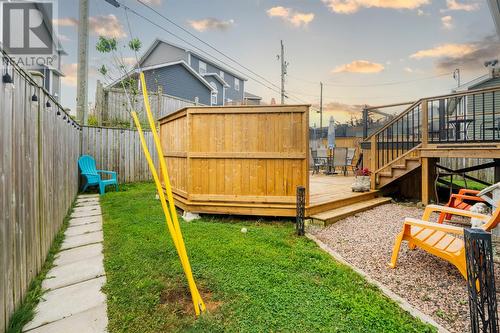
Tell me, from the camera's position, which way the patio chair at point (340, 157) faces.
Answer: facing away from the viewer and to the left of the viewer

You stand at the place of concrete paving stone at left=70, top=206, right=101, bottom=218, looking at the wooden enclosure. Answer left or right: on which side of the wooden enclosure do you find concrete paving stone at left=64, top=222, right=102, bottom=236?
right

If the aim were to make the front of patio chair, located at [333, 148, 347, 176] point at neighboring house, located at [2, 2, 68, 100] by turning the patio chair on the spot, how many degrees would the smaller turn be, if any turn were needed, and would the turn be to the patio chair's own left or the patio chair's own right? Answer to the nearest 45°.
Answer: approximately 45° to the patio chair's own left

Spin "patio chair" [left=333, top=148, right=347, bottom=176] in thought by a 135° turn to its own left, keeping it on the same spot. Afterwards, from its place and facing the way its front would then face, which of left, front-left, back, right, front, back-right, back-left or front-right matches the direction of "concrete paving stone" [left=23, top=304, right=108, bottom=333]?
front

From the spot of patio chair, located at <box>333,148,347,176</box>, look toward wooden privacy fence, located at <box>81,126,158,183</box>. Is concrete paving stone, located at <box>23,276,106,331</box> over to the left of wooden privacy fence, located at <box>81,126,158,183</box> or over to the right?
left

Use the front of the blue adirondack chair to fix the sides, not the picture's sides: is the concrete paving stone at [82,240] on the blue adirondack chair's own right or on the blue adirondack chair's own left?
on the blue adirondack chair's own right

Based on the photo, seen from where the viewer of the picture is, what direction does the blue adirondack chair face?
facing the viewer and to the right of the viewer

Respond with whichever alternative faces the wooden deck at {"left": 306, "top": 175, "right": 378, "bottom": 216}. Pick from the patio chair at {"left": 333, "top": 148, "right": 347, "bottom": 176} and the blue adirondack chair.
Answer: the blue adirondack chair

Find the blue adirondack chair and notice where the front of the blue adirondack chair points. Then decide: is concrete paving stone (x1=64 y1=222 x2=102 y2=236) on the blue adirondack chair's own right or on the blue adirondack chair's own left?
on the blue adirondack chair's own right

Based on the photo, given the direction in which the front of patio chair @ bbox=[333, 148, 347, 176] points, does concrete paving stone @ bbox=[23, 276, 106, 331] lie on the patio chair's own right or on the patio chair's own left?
on the patio chair's own left

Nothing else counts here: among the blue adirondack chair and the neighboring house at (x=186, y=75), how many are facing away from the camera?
0

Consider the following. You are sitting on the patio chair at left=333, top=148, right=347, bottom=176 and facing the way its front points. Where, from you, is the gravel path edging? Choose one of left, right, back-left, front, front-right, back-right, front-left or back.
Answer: back-left
